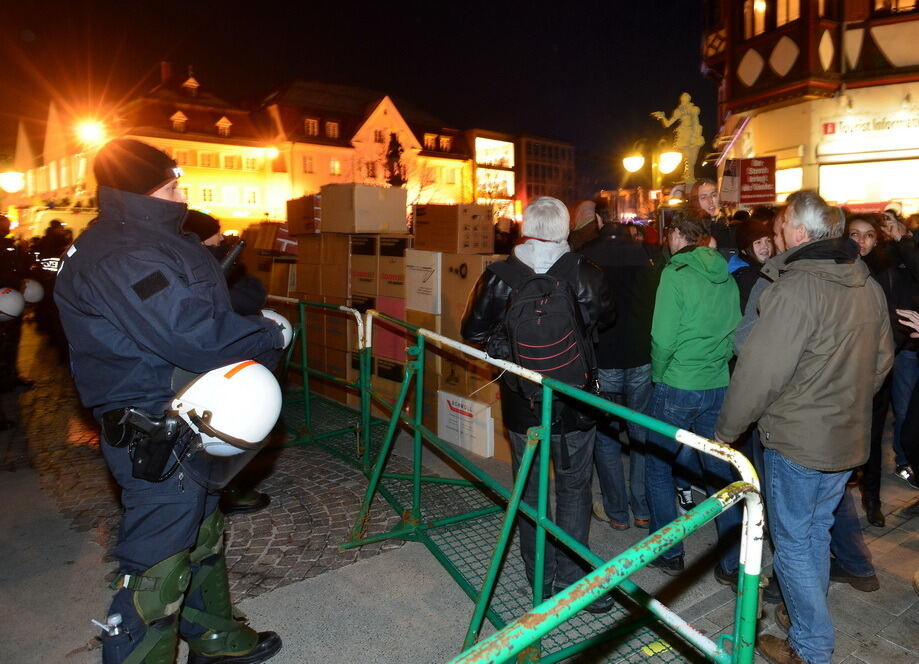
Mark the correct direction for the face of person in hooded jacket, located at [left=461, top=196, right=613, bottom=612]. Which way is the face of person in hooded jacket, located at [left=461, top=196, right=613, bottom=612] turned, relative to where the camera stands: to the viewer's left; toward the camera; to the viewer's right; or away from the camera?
away from the camera

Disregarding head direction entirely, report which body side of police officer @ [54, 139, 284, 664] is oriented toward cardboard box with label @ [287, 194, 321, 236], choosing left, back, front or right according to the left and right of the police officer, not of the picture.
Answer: left

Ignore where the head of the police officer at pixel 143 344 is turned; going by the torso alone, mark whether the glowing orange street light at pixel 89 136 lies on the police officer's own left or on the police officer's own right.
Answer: on the police officer's own left

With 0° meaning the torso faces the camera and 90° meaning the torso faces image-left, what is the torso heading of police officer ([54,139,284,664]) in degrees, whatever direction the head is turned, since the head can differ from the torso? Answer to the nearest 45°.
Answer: approximately 270°

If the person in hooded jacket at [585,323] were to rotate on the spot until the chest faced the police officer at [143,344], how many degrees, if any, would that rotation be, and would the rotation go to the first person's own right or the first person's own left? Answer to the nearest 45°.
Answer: approximately 135° to the first person's own left

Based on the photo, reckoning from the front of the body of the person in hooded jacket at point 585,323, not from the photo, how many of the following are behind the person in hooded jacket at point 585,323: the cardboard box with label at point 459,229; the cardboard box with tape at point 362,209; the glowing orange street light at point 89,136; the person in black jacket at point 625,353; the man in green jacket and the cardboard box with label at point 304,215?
0

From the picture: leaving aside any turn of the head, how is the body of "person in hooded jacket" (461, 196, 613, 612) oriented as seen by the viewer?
away from the camera

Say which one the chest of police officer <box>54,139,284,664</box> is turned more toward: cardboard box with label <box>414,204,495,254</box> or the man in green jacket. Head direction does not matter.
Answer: the man in green jacket

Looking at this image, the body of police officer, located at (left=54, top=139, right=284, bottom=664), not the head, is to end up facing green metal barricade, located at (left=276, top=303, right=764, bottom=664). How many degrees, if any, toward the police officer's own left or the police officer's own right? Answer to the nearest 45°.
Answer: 0° — they already face it

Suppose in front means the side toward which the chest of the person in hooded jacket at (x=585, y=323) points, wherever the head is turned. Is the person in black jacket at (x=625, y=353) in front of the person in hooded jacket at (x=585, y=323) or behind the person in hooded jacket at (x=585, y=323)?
in front

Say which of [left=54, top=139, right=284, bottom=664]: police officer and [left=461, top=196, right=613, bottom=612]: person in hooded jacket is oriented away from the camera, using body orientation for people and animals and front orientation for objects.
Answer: the person in hooded jacket

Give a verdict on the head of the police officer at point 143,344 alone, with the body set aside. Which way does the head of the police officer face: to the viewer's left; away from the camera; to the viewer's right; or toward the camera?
to the viewer's right

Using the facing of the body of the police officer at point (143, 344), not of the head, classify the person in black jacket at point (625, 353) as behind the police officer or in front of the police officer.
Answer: in front

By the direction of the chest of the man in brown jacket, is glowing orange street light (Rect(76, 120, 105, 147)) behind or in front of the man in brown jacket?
in front
